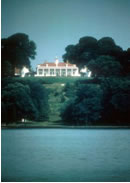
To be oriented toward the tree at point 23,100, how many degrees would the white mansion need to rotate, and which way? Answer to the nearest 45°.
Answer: approximately 45° to its right

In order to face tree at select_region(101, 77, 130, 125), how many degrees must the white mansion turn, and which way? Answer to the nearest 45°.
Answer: approximately 45° to its left

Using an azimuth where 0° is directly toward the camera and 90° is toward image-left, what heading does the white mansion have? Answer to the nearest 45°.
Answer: approximately 0°
